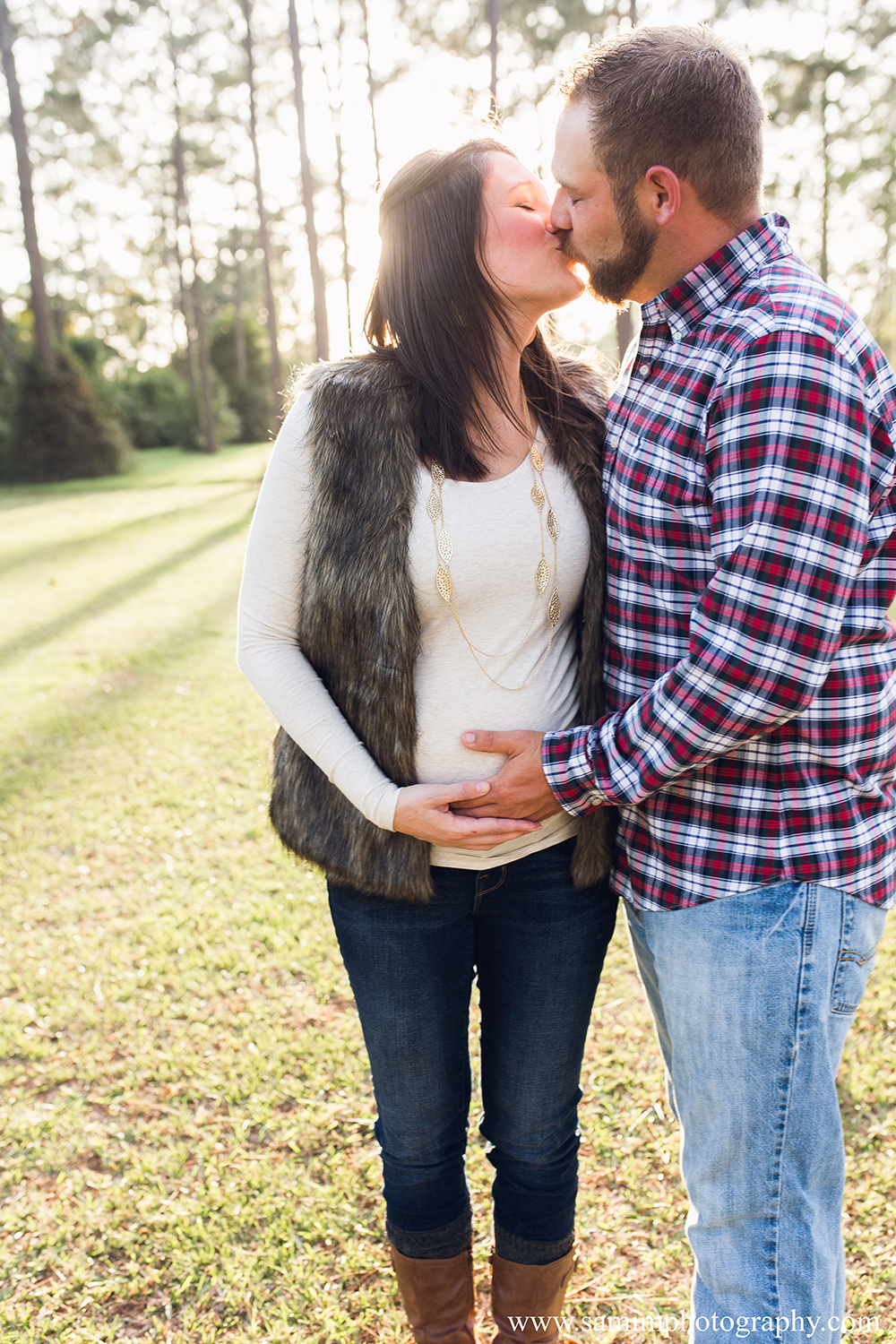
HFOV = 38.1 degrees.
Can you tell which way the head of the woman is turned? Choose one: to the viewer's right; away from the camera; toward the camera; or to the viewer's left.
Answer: to the viewer's right

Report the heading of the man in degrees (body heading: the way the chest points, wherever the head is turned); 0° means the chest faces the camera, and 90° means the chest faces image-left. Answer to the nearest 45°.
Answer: approximately 90°

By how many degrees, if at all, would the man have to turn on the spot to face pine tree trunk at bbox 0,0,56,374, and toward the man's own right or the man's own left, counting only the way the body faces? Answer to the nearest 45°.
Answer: approximately 45° to the man's own right

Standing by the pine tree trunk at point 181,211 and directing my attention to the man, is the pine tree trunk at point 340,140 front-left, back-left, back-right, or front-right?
front-left

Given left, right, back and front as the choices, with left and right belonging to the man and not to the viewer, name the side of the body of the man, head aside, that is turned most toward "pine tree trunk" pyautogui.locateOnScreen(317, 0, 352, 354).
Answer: right

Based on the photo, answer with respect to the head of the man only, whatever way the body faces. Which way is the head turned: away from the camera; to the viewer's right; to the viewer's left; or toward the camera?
to the viewer's left
